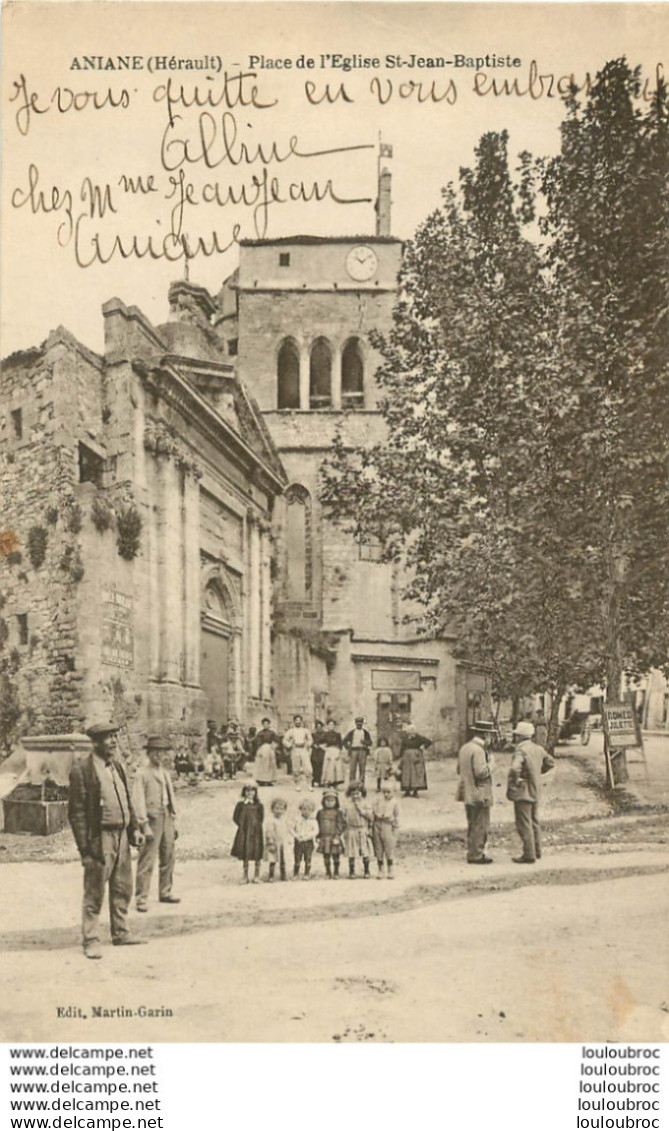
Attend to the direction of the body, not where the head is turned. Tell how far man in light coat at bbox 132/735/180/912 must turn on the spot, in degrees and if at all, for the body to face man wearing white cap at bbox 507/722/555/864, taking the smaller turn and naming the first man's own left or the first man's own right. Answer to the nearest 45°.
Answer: approximately 45° to the first man's own left

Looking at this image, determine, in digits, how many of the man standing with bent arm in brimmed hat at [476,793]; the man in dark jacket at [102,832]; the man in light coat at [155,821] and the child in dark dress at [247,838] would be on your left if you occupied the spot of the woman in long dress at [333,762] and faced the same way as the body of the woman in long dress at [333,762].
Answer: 1

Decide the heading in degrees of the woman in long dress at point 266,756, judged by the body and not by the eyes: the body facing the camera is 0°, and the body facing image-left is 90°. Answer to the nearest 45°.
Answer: approximately 0°

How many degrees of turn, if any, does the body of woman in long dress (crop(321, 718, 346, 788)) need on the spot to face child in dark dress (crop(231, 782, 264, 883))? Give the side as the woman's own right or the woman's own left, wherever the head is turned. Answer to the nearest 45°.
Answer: approximately 45° to the woman's own right
